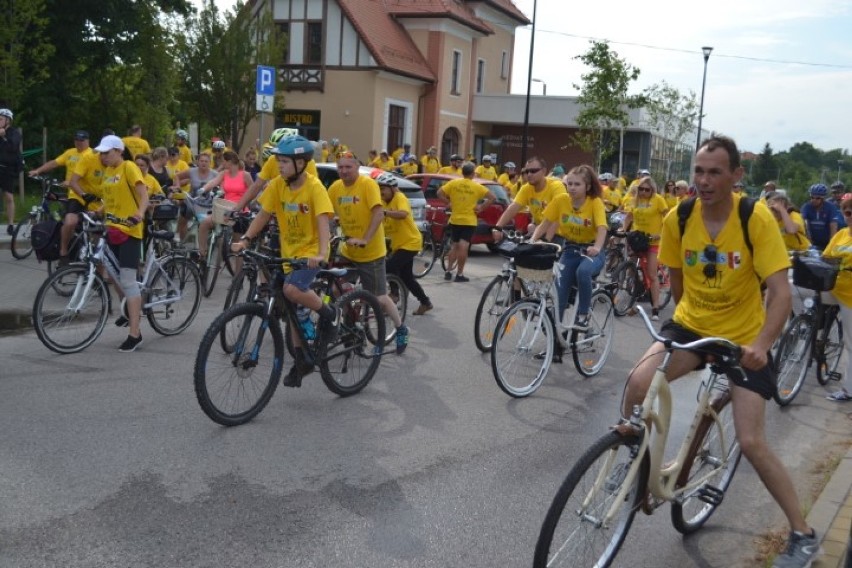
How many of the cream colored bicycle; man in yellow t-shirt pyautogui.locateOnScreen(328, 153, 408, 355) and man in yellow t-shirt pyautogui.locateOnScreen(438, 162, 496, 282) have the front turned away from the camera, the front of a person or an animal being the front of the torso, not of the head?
1

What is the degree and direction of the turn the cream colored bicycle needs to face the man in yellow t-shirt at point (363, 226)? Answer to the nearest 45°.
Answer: approximately 90° to its right

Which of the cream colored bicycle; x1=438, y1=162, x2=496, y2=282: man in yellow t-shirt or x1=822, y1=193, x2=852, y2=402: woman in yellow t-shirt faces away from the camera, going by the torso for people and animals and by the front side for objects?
the man in yellow t-shirt

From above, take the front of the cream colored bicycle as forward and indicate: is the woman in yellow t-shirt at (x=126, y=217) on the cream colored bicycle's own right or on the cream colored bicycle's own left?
on the cream colored bicycle's own right

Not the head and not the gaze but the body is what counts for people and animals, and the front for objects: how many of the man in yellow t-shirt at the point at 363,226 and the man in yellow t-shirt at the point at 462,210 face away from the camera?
1

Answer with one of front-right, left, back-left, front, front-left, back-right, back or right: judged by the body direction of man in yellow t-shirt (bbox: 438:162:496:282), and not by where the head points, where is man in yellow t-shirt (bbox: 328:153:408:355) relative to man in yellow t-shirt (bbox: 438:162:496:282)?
back

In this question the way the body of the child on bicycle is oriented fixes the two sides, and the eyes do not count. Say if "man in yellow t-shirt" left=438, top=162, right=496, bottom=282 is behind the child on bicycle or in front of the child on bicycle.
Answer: behind

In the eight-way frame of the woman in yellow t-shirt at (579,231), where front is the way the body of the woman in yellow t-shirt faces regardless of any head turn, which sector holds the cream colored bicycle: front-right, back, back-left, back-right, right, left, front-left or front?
front-left

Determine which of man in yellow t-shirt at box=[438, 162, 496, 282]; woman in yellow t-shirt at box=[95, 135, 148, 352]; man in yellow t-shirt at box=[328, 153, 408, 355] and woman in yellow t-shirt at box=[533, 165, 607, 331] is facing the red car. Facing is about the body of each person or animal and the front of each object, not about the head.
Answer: man in yellow t-shirt at box=[438, 162, 496, 282]

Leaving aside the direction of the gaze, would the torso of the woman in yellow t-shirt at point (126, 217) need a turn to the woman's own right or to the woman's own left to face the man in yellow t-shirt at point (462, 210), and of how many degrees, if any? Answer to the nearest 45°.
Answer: approximately 180°
